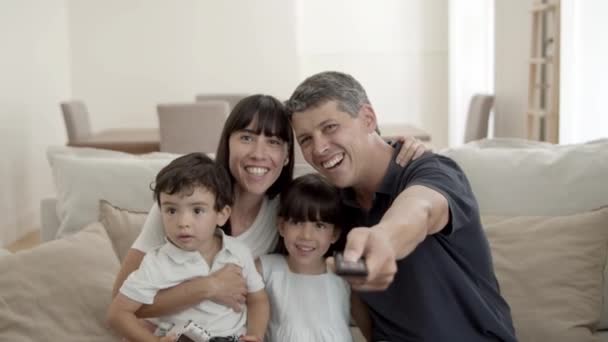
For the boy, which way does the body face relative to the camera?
toward the camera

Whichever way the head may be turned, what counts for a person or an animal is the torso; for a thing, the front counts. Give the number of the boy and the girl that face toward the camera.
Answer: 2

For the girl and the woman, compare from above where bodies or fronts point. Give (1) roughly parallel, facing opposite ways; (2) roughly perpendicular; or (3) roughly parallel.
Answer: roughly parallel

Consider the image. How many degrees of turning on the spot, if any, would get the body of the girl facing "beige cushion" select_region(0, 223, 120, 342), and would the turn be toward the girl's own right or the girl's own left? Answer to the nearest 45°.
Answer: approximately 90° to the girl's own right

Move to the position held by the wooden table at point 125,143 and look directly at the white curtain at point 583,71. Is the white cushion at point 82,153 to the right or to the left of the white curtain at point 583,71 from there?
right

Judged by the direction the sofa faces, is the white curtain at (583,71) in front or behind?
behind

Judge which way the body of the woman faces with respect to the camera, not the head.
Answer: toward the camera

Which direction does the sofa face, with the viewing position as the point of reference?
facing the viewer

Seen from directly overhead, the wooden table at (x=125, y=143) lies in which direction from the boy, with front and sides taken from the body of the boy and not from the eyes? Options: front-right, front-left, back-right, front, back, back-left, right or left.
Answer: back

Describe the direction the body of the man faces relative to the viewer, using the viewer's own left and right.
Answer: facing the viewer and to the left of the viewer
